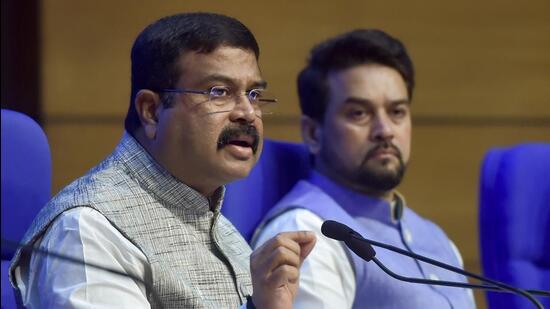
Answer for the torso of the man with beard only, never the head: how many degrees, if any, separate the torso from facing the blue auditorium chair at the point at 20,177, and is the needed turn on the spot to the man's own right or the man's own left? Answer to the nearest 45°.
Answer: approximately 90° to the man's own right

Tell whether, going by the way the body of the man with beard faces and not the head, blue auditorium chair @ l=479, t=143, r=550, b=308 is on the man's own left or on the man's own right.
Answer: on the man's own left

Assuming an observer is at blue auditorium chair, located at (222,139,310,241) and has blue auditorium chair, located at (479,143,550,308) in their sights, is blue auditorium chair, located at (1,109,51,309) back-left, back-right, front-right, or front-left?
back-right

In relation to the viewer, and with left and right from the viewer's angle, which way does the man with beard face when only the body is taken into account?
facing the viewer and to the right of the viewer
